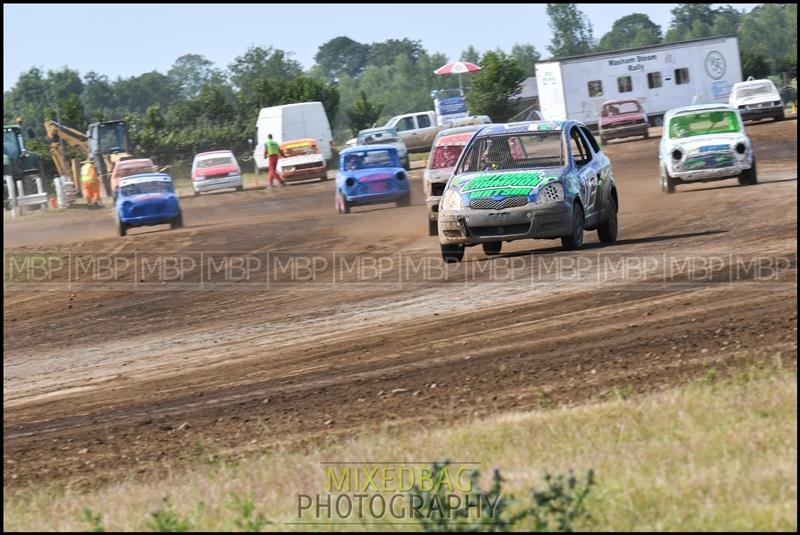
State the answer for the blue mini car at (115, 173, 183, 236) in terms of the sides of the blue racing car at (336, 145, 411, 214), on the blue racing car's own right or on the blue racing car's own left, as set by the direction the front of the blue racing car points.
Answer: on the blue racing car's own right

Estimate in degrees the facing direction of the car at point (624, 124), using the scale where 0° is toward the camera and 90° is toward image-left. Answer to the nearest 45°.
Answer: approximately 0°

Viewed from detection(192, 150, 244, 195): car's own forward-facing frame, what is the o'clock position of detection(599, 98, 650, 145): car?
detection(599, 98, 650, 145): car is roughly at 9 o'clock from detection(192, 150, 244, 195): car.

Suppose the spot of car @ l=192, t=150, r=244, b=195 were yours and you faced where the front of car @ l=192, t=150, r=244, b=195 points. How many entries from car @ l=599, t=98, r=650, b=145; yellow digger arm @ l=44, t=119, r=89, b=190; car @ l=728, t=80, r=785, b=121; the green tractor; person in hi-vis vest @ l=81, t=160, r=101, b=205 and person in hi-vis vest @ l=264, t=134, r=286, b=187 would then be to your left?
3

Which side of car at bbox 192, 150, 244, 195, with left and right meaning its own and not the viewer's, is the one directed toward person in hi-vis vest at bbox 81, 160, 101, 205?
right

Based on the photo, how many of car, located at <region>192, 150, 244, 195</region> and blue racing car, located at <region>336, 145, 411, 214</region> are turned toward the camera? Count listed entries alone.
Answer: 2

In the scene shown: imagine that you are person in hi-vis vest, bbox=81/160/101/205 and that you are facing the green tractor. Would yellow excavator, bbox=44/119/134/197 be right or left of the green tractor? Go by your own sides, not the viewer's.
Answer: right

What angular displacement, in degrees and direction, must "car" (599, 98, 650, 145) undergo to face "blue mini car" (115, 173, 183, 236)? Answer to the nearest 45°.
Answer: approximately 45° to its right

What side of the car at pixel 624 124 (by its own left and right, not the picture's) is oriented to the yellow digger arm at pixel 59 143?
right
